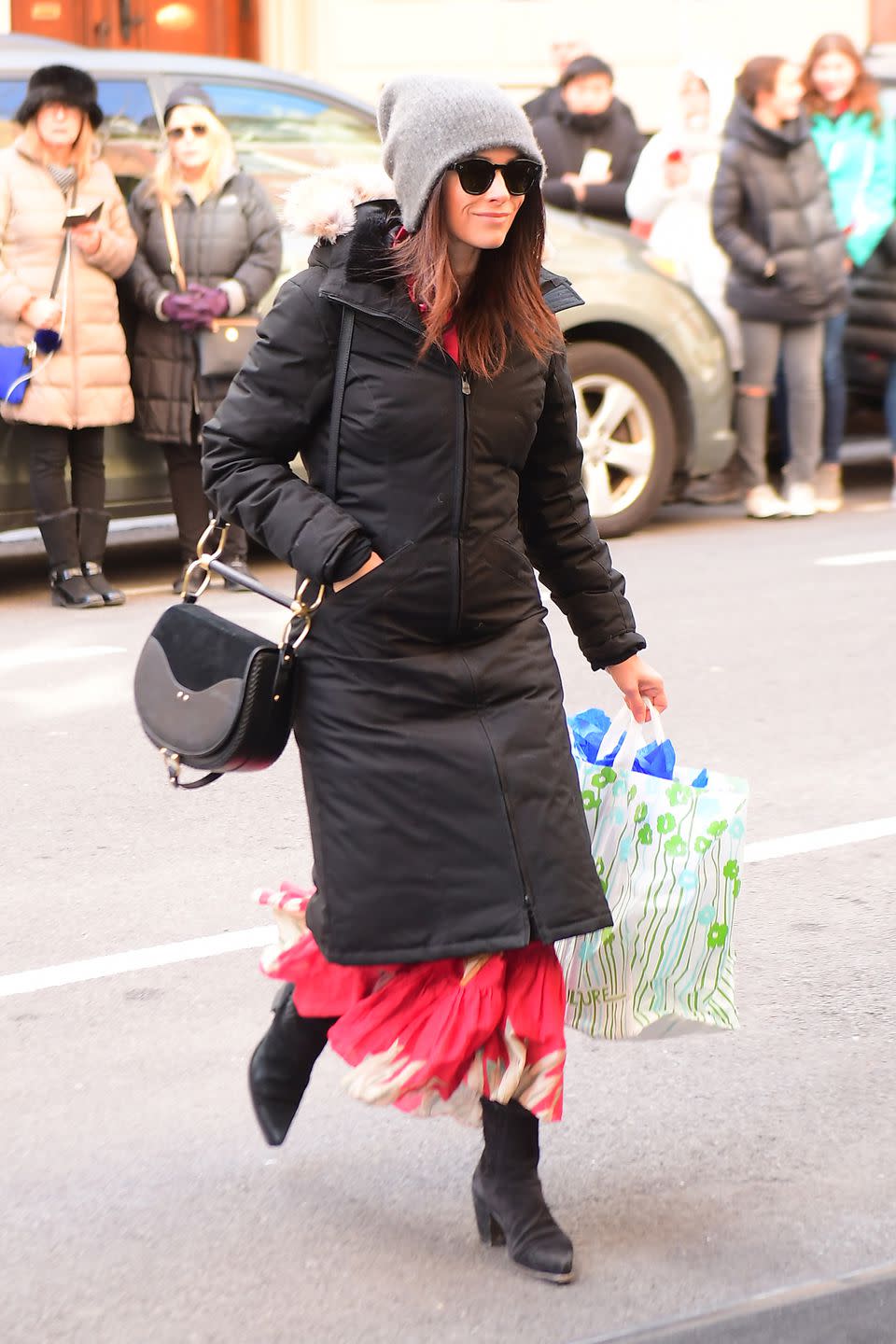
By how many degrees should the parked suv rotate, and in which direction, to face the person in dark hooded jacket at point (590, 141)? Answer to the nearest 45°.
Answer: approximately 90° to its left

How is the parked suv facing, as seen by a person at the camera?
facing to the right of the viewer

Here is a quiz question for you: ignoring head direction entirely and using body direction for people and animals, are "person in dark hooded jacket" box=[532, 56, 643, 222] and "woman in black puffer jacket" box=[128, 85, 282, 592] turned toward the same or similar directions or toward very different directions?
same or similar directions

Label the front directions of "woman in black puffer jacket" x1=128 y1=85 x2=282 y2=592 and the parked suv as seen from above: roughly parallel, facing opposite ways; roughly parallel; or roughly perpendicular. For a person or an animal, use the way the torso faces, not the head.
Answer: roughly perpendicular

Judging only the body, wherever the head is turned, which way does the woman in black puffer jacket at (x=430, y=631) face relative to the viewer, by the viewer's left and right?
facing the viewer and to the right of the viewer

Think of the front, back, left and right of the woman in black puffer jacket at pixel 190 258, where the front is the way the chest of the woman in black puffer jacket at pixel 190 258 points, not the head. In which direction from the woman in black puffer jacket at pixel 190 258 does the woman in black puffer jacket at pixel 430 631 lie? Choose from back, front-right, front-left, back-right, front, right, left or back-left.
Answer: front

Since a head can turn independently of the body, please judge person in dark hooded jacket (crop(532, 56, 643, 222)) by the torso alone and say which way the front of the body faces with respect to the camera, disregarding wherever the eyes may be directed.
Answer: toward the camera

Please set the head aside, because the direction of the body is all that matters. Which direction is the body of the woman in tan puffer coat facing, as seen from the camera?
toward the camera

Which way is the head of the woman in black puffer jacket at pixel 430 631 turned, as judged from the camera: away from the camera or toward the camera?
toward the camera

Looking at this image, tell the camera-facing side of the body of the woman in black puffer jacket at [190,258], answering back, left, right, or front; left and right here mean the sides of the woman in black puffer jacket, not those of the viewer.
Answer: front

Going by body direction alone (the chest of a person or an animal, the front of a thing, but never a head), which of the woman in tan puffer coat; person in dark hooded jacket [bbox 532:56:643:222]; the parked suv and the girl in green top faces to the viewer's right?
the parked suv

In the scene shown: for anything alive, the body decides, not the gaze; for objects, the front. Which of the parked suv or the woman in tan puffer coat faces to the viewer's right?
the parked suv

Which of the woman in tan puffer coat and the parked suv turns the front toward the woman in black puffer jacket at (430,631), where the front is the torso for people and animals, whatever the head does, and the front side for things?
the woman in tan puffer coat

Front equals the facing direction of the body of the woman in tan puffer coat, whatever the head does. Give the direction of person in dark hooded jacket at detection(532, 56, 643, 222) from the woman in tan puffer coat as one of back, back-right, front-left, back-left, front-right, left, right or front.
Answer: back-left

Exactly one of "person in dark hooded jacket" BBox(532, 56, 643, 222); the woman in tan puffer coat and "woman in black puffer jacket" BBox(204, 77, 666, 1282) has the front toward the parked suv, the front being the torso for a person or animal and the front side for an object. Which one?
the person in dark hooded jacket

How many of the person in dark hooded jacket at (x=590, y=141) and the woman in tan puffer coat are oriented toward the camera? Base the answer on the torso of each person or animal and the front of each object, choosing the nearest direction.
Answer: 2
